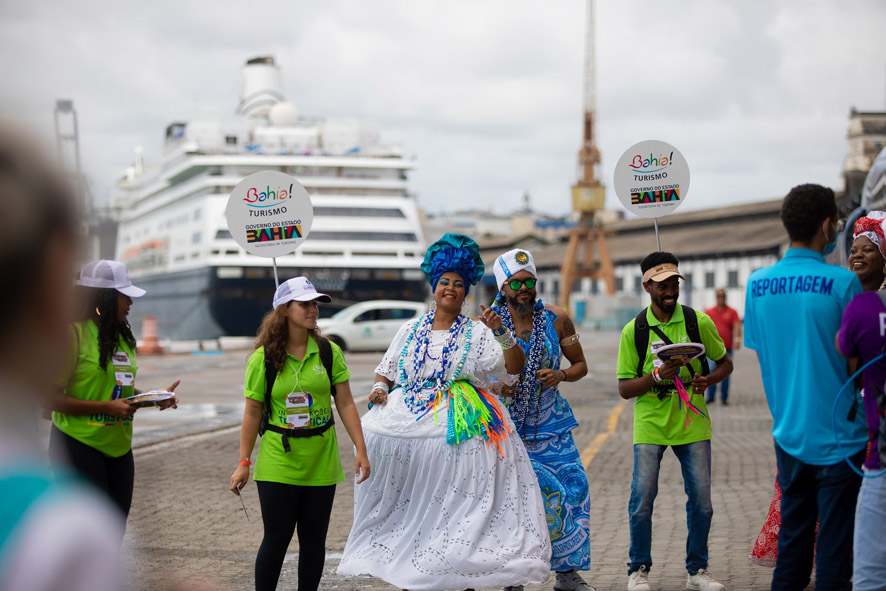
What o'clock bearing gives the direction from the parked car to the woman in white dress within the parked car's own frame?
The woman in white dress is roughly at 9 o'clock from the parked car.

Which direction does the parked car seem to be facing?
to the viewer's left

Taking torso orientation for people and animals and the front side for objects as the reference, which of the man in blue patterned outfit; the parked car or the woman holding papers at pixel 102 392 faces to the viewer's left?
the parked car

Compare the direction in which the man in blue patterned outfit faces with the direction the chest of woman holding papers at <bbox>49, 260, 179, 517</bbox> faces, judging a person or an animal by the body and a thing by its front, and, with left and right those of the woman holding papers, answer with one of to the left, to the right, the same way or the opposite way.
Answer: to the right

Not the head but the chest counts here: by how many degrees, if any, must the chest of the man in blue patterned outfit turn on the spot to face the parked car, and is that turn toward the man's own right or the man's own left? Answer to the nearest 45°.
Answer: approximately 180°

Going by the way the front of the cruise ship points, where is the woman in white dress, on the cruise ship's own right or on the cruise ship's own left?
on the cruise ship's own left

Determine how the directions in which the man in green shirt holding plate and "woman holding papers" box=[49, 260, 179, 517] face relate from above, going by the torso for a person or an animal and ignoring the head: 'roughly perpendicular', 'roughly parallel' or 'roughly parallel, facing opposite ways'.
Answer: roughly perpendicular

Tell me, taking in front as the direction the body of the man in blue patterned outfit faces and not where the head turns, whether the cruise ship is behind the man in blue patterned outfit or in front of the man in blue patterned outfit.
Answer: behind

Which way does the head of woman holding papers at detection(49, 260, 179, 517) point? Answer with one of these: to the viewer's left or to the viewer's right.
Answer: to the viewer's right

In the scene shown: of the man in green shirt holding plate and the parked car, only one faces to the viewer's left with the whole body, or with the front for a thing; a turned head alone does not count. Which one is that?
the parked car

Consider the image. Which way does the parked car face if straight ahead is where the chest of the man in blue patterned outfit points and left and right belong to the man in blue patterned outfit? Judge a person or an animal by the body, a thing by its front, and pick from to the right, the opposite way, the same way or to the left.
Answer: to the right

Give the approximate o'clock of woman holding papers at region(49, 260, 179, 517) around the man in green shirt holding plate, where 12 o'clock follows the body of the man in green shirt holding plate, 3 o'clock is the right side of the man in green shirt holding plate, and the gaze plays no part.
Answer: The woman holding papers is roughly at 2 o'clock from the man in green shirt holding plate.
